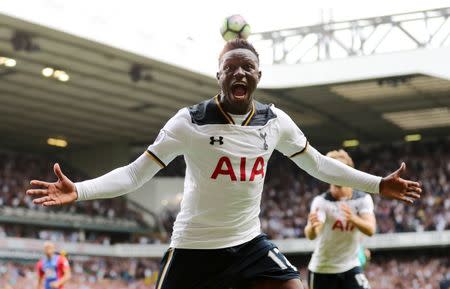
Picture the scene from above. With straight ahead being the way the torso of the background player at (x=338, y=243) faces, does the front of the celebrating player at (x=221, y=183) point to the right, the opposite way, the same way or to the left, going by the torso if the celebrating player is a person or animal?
the same way

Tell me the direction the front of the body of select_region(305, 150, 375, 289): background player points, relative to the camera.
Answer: toward the camera

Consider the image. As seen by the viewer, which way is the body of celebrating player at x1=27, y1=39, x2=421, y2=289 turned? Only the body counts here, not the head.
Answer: toward the camera

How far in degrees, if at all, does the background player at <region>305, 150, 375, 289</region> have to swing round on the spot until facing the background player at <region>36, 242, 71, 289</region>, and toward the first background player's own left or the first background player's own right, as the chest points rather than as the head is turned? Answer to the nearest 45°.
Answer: approximately 135° to the first background player's own right

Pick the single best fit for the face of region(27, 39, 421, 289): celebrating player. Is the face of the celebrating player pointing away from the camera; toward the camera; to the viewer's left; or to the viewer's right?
toward the camera

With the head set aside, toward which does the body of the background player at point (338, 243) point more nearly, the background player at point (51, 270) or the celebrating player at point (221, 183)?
the celebrating player

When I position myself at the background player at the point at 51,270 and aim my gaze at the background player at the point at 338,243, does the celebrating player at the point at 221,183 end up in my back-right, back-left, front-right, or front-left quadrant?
front-right

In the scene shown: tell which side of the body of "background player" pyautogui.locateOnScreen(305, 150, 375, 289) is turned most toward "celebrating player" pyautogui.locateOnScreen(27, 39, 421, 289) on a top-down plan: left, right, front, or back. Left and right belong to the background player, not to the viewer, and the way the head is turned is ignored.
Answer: front

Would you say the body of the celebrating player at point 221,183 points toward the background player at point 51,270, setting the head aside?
no

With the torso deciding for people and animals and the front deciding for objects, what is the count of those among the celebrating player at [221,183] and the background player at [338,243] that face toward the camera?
2
